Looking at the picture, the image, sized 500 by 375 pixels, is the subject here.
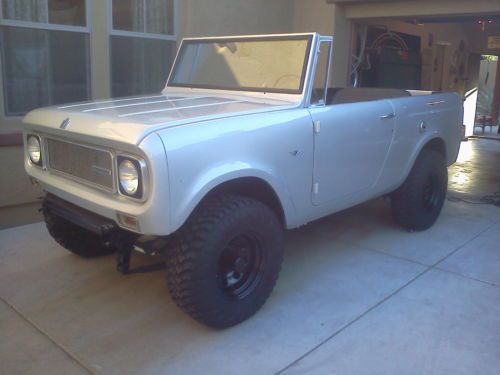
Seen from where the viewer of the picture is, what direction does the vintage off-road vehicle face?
facing the viewer and to the left of the viewer
